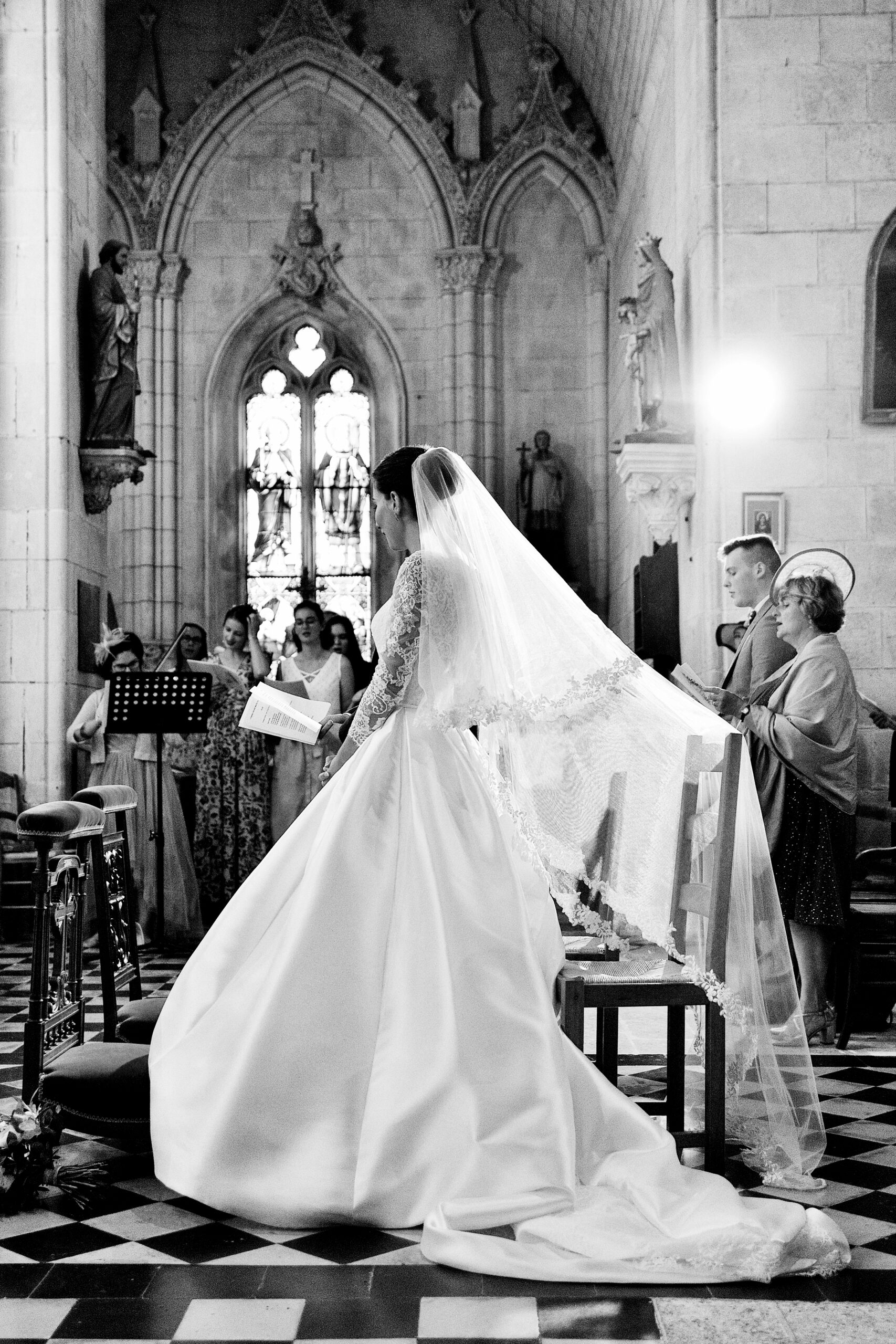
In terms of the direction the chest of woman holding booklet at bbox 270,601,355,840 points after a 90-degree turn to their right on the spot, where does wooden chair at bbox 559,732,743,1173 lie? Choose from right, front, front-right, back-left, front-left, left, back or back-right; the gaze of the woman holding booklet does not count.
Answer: left

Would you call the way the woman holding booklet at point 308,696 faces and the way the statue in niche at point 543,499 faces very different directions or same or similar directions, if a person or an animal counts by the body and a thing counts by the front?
same or similar directions

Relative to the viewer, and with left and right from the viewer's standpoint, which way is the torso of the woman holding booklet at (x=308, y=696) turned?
facing the viewer

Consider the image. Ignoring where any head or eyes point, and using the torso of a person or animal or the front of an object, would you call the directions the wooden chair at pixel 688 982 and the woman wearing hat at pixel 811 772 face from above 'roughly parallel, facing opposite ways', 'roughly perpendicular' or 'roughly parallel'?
roughly parallel

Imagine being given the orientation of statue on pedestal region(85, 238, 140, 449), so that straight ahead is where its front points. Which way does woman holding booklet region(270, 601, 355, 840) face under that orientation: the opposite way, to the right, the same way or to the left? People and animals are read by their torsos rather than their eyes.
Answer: to the right

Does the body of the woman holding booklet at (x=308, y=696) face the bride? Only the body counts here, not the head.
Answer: yes

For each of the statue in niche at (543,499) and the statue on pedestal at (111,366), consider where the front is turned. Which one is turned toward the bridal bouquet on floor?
the statue in niche

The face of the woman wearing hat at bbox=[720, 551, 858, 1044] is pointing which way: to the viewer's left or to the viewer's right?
to the viewer's left

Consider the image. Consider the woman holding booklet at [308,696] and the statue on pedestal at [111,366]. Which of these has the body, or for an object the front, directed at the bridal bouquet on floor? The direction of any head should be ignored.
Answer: the woman holding booklet

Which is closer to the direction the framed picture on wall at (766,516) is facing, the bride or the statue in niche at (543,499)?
the bride

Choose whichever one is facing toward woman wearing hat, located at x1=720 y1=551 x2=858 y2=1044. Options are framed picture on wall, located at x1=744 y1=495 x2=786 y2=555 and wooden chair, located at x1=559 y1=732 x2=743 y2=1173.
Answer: the framed picture on wall

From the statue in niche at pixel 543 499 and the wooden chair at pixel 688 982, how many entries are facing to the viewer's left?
1

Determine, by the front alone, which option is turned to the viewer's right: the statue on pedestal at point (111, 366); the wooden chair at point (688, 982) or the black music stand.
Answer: the statue on pedestal
